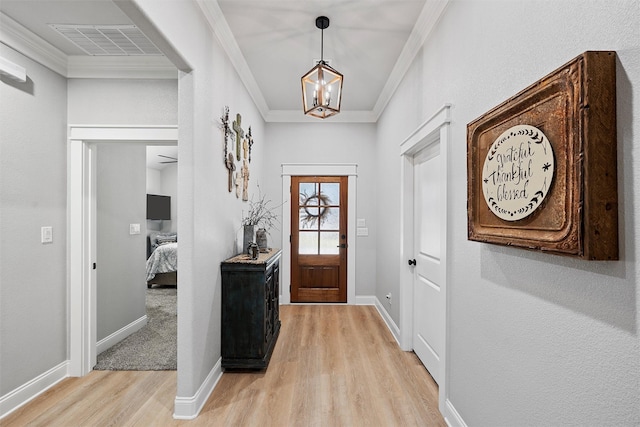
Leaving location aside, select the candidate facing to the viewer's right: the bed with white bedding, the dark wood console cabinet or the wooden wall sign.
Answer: the dark wood console cabinet

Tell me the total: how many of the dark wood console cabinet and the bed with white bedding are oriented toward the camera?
1

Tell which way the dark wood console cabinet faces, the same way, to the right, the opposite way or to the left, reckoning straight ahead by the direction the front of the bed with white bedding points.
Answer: to the left

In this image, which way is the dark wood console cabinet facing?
to the viewer's right

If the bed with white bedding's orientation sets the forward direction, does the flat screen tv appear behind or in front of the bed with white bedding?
behind

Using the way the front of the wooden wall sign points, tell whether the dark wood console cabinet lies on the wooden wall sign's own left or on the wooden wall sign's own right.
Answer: on the wooden wall sign's own right

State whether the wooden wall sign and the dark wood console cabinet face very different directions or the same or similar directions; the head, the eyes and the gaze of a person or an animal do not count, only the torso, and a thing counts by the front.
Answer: very different directions
